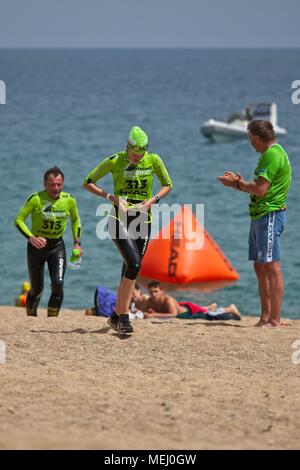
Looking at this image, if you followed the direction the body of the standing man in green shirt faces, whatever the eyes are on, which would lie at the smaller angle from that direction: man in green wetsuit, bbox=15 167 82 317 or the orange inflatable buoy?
the man in green wetsuit

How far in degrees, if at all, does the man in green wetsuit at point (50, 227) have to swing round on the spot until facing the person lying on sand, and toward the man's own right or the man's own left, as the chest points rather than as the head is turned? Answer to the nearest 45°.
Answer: approximately 135° to the man's own left

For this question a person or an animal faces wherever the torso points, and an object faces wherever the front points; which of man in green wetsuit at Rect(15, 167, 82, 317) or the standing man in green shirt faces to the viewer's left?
the standing man in green shirt

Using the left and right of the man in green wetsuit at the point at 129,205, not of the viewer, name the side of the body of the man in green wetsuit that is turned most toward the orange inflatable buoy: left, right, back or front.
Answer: back

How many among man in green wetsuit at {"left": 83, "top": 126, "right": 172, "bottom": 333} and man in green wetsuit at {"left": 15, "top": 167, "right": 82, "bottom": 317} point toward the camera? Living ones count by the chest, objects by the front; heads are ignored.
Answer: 2

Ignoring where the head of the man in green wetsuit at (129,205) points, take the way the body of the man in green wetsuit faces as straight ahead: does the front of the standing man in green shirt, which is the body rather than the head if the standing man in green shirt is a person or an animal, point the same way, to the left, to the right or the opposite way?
to the right

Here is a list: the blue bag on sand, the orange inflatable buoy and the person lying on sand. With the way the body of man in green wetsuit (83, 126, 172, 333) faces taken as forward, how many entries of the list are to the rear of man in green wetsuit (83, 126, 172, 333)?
3

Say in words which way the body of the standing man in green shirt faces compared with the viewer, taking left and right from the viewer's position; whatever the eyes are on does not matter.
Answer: facing to the left of the viewer

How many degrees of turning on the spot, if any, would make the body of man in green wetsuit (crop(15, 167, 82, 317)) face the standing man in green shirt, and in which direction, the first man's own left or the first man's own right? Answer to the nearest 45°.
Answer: approximately 45° to the first man's own left

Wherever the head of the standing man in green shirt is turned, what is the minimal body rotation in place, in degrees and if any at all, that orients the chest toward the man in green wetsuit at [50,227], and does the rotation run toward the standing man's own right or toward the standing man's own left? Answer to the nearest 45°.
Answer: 0° — they already face them

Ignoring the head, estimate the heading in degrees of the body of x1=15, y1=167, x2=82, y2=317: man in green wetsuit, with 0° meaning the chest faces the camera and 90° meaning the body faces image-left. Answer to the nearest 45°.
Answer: approximately 0°
